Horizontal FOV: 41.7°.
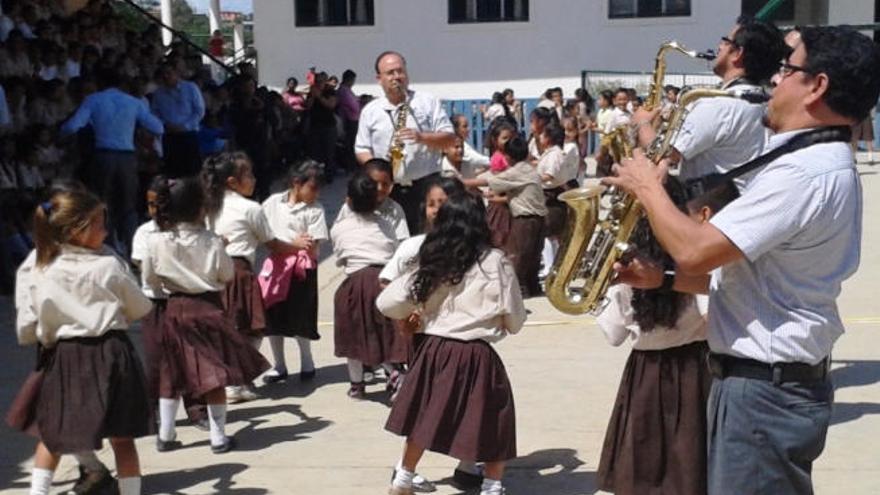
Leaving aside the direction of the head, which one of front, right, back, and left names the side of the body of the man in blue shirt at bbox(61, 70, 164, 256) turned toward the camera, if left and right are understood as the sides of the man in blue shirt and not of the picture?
back

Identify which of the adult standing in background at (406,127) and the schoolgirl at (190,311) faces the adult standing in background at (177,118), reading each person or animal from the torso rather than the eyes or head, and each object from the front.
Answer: the schoolgirl

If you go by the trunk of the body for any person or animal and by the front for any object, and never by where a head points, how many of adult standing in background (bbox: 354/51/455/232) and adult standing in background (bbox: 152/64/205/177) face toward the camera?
2

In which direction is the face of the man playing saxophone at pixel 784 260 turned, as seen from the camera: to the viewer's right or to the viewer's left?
to the viewer's left

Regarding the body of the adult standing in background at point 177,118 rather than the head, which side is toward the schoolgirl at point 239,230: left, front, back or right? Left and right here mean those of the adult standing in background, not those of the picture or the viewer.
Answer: front

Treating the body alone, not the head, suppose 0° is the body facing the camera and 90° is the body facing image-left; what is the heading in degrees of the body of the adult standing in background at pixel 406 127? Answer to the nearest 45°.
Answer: approximately 0°

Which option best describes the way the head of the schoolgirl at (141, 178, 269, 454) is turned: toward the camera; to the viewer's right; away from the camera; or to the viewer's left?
away from the camera

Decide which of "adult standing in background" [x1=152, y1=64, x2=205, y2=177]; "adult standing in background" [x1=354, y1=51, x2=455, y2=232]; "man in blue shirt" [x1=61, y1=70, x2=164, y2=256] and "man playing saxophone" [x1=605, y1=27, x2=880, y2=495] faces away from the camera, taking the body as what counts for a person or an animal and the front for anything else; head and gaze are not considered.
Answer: the man in blue shirt

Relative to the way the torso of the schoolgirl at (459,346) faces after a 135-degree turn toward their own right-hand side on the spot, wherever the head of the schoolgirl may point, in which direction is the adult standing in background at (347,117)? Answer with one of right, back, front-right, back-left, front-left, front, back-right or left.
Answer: back-left

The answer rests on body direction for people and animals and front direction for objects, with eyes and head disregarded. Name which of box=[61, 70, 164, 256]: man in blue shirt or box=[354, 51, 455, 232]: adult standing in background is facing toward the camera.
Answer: the adult standing in background

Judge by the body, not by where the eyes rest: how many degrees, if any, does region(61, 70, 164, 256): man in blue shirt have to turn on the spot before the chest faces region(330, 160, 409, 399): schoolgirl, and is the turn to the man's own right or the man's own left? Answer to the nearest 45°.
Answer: approximately 180°

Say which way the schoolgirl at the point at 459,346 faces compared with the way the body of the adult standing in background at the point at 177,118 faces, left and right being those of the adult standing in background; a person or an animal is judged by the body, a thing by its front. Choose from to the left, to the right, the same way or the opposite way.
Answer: the opposite way

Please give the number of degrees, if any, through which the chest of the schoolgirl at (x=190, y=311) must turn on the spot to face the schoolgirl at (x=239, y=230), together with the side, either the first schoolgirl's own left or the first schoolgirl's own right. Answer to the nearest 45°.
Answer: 0° — they already face them

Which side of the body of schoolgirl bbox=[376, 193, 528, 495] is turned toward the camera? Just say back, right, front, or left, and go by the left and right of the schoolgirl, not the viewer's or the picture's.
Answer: back

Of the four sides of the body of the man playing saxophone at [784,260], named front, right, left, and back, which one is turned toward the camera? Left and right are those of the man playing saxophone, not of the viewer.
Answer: left

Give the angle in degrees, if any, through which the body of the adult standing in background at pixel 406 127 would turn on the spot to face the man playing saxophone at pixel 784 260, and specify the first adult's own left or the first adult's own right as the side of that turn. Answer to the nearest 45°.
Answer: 0° — they already face them

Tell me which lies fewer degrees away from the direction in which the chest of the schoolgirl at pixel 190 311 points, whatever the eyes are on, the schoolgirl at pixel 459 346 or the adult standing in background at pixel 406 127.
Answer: the adult standing in background

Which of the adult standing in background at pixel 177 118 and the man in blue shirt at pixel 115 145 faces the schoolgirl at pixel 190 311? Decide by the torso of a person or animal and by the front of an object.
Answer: the adult standing in background
